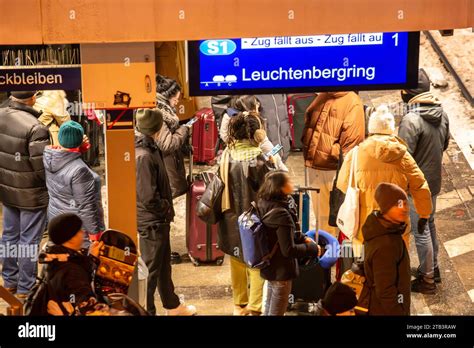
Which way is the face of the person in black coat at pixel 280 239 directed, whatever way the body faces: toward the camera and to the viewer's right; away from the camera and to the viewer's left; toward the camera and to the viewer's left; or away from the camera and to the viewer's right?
away from the camera and to the viewer's right

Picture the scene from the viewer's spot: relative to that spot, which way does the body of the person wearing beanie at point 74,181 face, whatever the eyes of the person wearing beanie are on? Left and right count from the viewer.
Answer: facing away from the viewer and to the right of the viewer

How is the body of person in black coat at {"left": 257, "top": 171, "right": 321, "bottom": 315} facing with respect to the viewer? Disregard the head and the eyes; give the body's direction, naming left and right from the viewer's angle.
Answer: facing to the right of the viewer

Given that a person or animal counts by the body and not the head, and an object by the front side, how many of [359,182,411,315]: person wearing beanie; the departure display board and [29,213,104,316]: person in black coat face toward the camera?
1

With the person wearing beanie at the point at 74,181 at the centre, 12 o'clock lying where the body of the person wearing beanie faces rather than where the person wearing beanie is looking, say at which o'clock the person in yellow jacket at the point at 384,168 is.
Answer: The person in yellow jacket is roughly at 2 o'clock from the person wearing beanie.

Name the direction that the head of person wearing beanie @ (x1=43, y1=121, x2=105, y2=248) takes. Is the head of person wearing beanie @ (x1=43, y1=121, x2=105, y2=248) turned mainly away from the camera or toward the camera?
away from the camera
